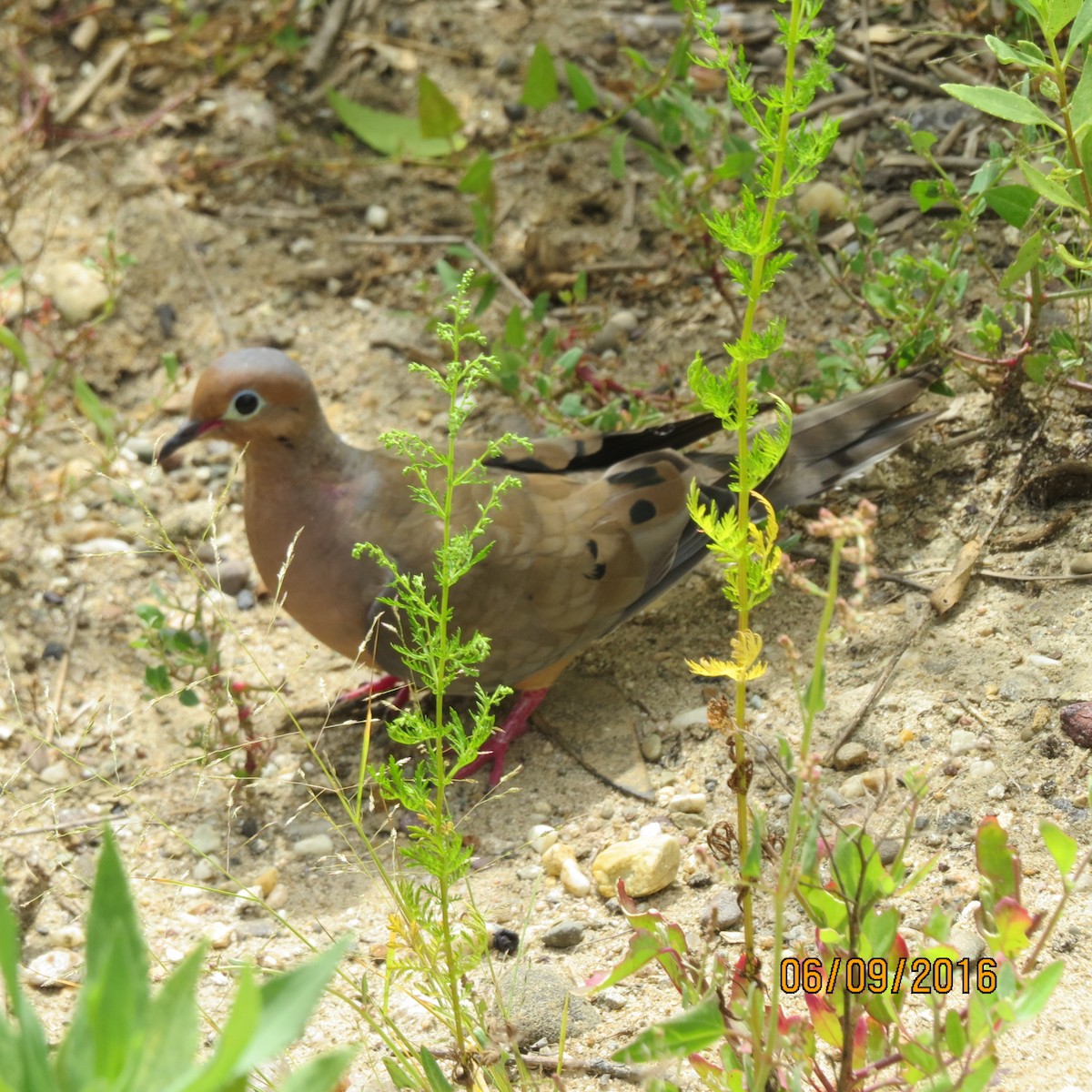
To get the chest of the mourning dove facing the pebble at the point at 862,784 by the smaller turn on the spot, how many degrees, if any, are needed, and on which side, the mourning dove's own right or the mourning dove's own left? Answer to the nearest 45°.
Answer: approximately 135° to the mourning dove's own left

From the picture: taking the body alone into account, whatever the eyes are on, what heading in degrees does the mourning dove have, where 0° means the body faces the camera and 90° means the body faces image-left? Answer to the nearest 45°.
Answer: approximately 90°

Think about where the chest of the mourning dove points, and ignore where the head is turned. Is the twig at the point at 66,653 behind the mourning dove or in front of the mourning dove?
in front

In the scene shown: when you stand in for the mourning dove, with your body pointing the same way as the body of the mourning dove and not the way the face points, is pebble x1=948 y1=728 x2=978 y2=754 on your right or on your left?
on your left

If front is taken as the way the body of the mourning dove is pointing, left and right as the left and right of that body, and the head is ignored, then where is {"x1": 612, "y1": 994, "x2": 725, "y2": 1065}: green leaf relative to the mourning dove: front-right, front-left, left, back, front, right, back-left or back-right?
left

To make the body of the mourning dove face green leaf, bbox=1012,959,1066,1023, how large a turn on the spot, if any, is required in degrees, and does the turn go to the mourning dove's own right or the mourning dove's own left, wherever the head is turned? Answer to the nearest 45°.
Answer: approximately 90° to the mourning dove's own left

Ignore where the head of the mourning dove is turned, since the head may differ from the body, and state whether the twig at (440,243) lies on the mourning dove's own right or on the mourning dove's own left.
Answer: on the mourning dove's own right

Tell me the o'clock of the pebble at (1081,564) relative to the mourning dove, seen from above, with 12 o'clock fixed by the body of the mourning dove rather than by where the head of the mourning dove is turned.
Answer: The pebble is roughly at 7 o'clock from the mourning dove.

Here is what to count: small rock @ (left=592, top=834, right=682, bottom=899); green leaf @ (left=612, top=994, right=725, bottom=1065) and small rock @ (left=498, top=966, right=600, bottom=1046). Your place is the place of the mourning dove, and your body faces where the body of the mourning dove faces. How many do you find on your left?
3

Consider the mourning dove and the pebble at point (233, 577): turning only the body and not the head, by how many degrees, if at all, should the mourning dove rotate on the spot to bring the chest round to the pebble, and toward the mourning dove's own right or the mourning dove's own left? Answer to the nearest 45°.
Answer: approximately 45° to the mourning dove's own right

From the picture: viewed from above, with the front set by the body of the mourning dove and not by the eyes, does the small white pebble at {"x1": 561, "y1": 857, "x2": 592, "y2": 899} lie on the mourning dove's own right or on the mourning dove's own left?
on the mourning dove's own left

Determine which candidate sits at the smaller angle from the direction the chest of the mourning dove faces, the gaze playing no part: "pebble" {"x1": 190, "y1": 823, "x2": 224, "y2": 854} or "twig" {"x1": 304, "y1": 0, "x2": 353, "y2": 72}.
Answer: the pebble
